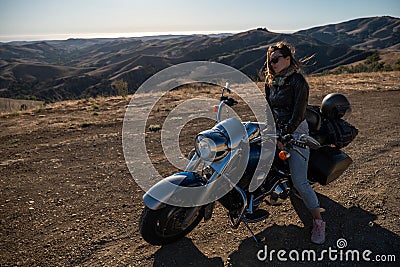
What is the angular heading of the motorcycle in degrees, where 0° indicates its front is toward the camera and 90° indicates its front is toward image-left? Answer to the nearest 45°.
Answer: approximately 45°

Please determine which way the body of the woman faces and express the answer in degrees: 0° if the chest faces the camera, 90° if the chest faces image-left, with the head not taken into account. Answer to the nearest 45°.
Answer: approximately 45°
